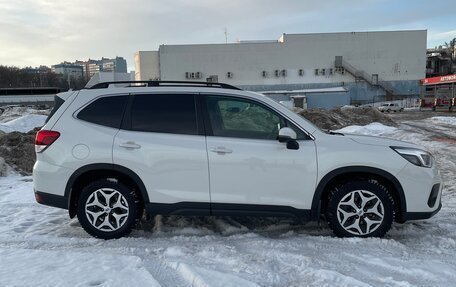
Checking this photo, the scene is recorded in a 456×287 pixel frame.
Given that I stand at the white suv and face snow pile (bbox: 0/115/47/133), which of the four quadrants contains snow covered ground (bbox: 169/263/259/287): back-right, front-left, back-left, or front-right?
back-left

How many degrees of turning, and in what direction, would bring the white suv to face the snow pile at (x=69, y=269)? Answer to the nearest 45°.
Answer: approximately 135° to its right

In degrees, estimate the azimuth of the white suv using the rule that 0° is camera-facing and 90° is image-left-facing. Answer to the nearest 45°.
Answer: approximately 270°

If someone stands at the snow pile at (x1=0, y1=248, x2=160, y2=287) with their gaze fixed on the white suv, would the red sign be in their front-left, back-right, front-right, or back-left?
front-left

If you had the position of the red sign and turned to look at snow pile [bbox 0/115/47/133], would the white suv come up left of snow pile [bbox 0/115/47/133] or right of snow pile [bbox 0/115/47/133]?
left

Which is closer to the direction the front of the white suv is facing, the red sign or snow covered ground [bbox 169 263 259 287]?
the red sign

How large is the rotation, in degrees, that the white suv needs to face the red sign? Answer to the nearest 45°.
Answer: approximately 45° to its left

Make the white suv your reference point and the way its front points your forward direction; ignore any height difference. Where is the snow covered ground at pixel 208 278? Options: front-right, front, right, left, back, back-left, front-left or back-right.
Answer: right

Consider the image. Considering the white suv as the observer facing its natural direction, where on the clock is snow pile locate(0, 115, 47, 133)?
The snow pile is roughly at 8 o'clock from the white suv.

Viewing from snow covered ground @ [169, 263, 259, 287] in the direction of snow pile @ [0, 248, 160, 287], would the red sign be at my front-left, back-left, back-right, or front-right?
back-right

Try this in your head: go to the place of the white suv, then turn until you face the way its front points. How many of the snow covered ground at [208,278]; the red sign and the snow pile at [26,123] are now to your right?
1
